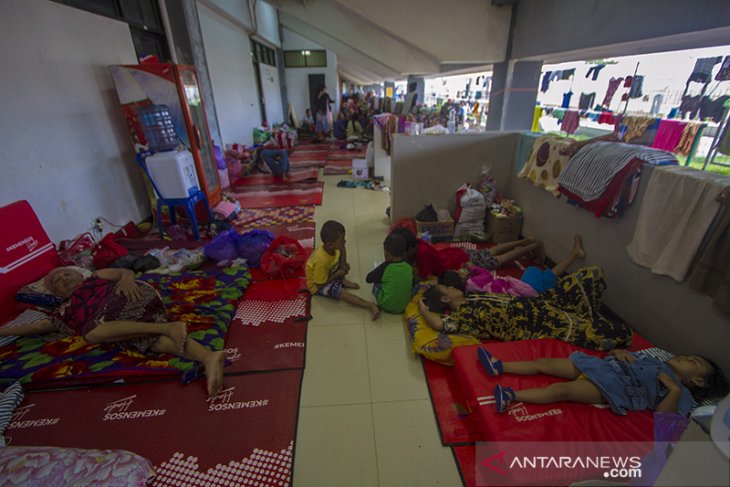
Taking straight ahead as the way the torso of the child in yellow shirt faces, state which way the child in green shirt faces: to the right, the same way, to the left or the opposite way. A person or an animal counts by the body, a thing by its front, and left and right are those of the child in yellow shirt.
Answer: the opposite way

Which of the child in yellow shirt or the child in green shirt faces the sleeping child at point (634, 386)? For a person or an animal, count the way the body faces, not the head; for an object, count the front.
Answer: the child in yellow shirt

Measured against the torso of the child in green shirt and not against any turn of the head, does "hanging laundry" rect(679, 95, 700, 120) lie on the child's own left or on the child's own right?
on the child's own right

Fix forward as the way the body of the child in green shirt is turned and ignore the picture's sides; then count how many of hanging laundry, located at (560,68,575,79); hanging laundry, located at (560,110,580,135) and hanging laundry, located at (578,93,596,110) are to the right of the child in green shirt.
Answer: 3

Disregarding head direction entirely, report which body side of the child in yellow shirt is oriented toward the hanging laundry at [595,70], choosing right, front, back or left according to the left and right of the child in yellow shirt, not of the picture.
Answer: left

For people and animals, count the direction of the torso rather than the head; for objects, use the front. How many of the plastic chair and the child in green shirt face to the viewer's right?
1

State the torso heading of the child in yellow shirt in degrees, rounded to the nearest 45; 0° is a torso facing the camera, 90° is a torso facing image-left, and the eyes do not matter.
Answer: approximately 315°

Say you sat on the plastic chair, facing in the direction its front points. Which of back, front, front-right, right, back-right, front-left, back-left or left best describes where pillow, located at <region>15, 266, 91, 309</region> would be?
back-right

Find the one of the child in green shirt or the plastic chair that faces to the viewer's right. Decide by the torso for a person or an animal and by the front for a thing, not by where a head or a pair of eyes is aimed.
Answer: the plastic chair

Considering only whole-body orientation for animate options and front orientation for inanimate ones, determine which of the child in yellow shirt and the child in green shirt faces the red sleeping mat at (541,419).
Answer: the child in yellow shirt

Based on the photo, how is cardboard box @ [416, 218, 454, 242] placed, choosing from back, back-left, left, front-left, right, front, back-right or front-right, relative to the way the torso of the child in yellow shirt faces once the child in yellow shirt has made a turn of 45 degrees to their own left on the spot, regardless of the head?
front-left

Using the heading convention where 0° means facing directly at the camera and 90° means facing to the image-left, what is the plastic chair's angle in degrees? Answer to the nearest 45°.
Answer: approximately 270°

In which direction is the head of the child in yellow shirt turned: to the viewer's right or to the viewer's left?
to the viewer's right
